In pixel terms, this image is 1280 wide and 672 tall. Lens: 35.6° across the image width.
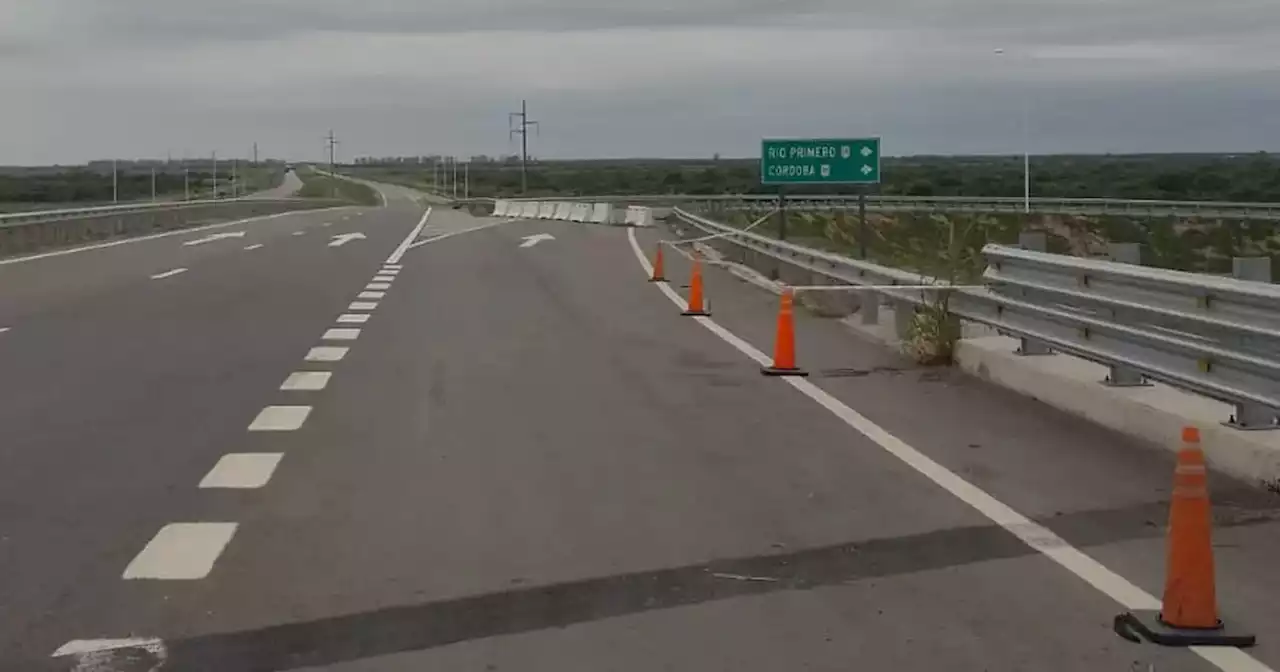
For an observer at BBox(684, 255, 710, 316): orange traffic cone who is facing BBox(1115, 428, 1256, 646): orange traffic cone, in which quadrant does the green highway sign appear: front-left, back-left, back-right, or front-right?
back-left

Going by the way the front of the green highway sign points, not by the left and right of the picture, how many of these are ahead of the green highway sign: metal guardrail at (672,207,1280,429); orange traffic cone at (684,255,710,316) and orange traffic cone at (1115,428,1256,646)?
3

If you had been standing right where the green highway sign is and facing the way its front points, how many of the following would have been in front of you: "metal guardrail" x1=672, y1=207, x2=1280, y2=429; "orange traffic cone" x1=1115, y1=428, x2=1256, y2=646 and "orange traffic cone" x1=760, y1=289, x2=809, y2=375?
3

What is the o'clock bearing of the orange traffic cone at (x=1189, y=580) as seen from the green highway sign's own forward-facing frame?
The orange traffic cone is roughly at 12 o'clock from the green highway sign.

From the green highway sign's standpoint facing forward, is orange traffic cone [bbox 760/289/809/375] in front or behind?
in front

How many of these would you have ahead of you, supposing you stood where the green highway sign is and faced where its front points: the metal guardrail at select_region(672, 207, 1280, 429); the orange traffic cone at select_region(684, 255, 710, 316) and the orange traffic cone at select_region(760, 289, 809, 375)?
3

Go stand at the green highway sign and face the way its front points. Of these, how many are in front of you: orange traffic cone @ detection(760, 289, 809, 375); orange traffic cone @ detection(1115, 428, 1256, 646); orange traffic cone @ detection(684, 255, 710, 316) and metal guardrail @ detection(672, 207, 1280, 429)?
4

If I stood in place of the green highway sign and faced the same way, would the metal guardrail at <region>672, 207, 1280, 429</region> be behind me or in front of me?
in front

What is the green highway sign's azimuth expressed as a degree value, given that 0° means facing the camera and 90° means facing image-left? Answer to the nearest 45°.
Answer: approximately 0°

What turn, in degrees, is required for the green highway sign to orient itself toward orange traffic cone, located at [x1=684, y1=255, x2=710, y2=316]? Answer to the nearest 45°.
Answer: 0° — it already faces it
